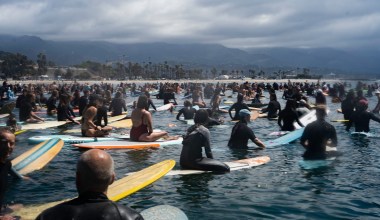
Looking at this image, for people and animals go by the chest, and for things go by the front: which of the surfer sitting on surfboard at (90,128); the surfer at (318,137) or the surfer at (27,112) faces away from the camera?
the surfer at (318,137)

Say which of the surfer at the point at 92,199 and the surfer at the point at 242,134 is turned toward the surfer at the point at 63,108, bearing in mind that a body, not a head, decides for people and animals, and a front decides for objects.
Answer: the surfer at the point at 92,199

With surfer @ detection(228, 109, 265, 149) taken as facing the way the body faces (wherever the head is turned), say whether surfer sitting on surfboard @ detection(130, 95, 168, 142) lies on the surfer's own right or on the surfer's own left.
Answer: on the surfer's own left

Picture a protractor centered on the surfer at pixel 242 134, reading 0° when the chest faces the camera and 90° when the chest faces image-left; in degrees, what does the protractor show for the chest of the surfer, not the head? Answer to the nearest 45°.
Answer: approximately 225°

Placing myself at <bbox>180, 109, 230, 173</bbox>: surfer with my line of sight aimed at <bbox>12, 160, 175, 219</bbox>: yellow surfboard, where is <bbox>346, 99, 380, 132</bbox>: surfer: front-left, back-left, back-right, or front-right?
back-left

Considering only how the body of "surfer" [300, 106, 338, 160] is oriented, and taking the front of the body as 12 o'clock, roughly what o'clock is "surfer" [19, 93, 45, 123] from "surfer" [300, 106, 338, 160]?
"surfer" [19, 93, 45, 123] is roughly at 10 o'clock from "surfer" [300, 106, 338, 160].

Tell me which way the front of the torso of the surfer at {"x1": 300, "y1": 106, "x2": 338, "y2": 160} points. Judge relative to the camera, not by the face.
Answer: away from the camera

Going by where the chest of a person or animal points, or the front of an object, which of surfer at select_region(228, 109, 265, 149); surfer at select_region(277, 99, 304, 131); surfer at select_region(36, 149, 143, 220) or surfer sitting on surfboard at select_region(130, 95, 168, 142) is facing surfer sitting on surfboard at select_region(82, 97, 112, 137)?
surfer at select_region(36, 149, 143, 220)

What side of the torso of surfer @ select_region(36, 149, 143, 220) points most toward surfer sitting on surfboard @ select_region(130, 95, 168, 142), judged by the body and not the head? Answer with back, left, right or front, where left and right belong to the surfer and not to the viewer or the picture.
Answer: front

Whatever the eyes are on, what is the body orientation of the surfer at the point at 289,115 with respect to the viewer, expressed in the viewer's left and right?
facing away from the viewer and to the right of the viewer

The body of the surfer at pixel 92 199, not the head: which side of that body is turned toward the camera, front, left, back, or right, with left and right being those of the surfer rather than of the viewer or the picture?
back
